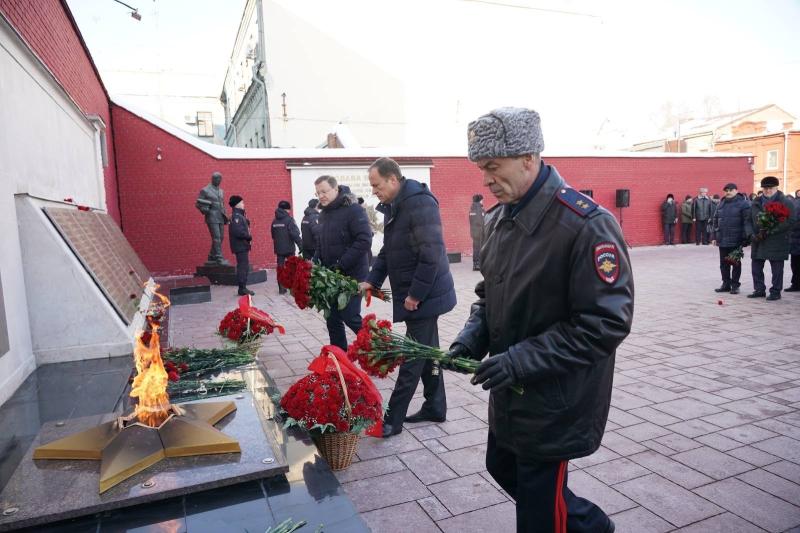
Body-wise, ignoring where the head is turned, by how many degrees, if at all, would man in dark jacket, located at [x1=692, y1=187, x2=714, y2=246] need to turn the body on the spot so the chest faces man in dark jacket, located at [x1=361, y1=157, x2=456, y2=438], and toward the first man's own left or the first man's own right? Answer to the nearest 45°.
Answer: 0° — they already face them

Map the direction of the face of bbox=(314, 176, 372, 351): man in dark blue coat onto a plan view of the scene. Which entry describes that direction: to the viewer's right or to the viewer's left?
to the viewer's left

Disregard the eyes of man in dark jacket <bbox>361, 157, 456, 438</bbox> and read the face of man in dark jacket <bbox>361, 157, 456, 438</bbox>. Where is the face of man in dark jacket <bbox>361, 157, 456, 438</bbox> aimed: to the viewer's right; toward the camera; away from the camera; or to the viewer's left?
to the viewer's left

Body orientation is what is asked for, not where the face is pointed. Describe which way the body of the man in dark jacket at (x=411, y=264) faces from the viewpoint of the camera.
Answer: to the viewer's left

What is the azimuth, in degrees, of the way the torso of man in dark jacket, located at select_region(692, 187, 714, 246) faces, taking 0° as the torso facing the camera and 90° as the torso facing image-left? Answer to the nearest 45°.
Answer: approximately 0°

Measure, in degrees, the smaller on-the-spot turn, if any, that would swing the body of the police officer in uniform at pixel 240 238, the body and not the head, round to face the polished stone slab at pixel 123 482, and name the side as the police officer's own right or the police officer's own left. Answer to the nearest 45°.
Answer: approximately 90° to the police officer's own right

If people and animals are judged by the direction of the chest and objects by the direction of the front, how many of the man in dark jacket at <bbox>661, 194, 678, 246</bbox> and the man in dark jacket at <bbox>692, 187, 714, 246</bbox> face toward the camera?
2
